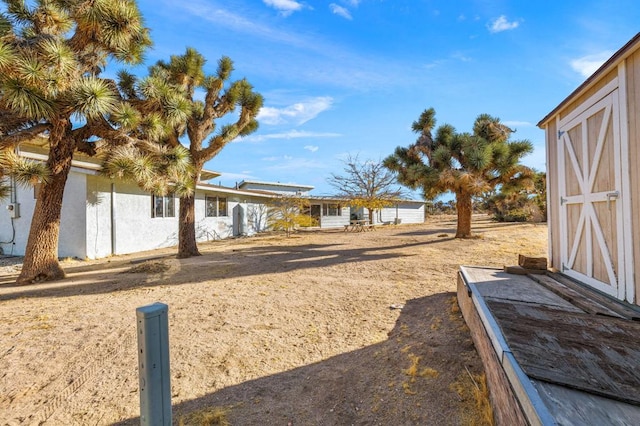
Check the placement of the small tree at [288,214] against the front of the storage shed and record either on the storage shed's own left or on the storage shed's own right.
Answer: on the storage shed's own right

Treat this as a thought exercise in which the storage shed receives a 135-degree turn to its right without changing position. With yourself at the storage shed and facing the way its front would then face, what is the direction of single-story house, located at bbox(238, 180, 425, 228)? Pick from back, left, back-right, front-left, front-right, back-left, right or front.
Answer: front-left

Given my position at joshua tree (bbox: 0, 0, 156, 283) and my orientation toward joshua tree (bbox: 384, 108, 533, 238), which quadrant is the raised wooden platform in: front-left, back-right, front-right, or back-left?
front-right

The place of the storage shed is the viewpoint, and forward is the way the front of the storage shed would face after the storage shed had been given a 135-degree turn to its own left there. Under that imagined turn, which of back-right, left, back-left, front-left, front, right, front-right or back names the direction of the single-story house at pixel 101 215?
back

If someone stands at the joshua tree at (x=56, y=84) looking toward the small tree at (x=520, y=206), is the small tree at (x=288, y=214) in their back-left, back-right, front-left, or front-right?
front-left

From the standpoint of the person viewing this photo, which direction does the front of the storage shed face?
facing the viewer and to the left of the viewer

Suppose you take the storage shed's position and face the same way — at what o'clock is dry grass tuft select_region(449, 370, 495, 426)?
The dry grass tuft is roughly at 11 o'clock from the storage shed.

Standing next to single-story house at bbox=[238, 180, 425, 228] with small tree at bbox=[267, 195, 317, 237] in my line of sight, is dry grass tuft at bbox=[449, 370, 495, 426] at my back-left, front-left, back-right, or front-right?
front-left

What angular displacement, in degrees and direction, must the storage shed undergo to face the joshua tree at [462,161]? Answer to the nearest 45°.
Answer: approximately 90° to its right

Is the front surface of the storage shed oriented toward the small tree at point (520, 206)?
no

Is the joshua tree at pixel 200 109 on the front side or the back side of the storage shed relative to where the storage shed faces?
on the front side

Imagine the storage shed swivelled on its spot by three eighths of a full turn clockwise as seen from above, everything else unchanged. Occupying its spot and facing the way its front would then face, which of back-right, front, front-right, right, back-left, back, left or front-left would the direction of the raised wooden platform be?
back

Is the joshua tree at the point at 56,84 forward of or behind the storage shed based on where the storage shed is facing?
forward
